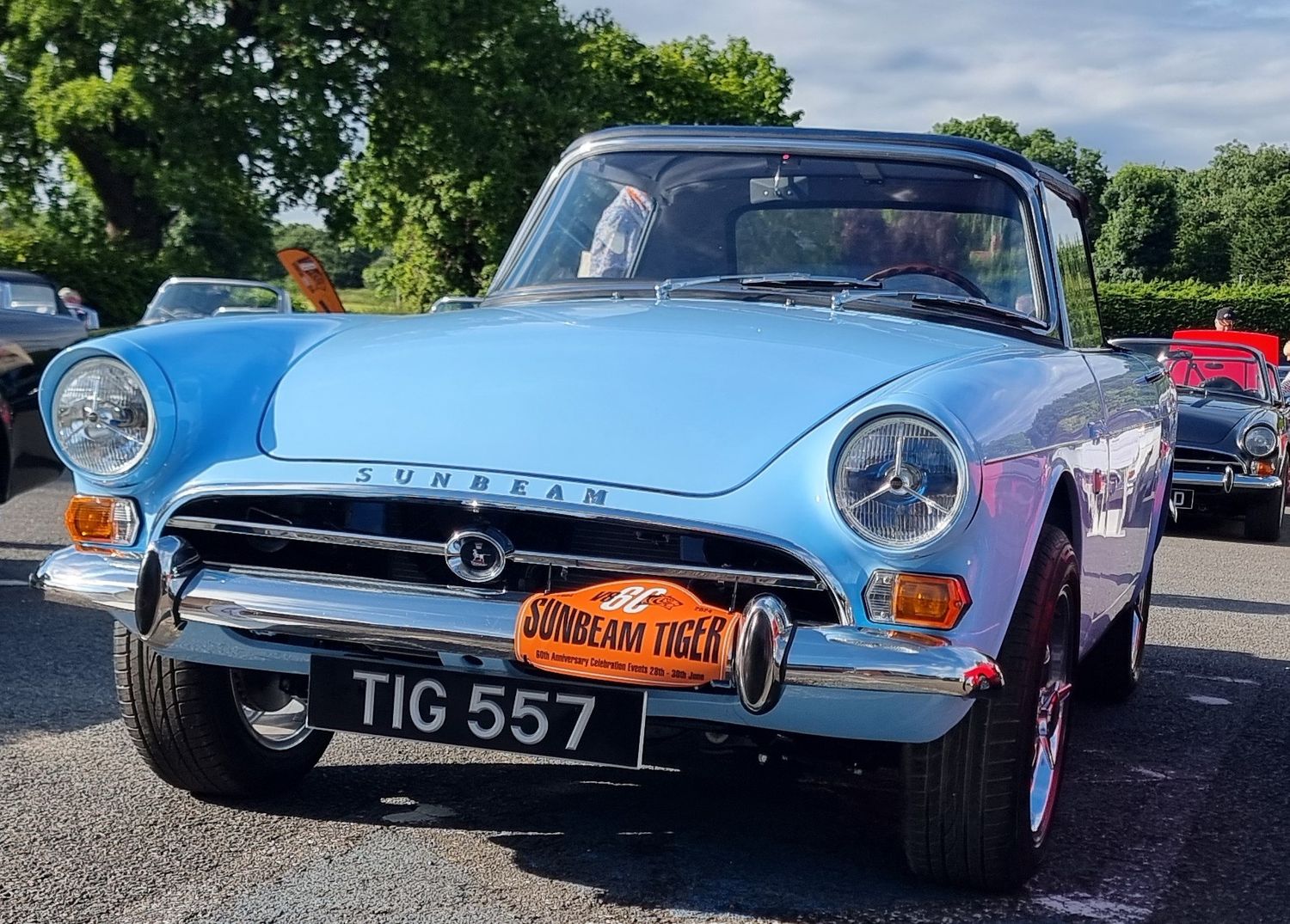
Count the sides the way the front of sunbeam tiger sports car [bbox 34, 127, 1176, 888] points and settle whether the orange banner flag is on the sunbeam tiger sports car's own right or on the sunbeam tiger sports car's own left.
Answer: on the sunbeam tiger sports car's own right

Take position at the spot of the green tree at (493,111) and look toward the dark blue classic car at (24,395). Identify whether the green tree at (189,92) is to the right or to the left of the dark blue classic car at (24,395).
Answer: right

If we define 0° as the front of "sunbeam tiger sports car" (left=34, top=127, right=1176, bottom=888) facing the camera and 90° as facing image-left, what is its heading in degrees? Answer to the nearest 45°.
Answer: approximately 45°

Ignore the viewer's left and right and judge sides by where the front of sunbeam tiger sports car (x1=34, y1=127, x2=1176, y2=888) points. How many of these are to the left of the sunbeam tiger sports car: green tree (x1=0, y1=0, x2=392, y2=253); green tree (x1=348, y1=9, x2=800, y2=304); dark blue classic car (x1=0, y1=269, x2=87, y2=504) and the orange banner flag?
0

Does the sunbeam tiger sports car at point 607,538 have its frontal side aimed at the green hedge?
no

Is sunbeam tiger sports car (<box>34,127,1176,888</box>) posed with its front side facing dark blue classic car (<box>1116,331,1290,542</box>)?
no

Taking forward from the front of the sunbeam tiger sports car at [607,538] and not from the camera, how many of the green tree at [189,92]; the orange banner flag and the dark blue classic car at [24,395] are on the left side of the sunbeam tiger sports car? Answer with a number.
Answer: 0

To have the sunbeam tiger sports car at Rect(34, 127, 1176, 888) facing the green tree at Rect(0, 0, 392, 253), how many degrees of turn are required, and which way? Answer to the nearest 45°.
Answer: approximately 135° to its right

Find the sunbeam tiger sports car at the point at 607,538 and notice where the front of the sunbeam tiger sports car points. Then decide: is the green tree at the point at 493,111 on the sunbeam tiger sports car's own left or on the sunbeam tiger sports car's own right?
on the sunbeam tiger sports car's own right

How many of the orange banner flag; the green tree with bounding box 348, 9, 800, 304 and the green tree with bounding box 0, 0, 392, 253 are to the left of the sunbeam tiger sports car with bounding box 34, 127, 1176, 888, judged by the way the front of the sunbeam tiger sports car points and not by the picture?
0

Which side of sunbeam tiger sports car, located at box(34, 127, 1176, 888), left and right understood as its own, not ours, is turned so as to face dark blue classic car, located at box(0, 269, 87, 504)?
right
